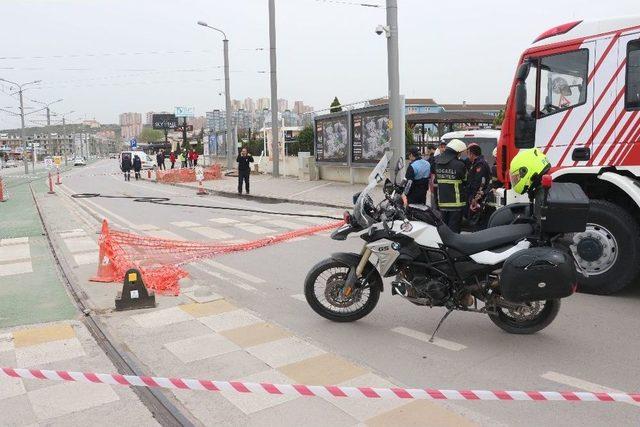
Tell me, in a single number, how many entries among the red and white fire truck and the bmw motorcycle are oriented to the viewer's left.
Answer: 2

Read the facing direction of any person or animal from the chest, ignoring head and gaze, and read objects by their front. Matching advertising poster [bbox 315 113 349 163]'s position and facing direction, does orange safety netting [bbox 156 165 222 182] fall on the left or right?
on its right

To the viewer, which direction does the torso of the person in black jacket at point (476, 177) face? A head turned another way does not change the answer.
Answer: to the viewer's left

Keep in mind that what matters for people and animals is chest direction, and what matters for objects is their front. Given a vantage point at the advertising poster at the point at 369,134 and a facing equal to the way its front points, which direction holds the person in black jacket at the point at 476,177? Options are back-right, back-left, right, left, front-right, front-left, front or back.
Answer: front-left

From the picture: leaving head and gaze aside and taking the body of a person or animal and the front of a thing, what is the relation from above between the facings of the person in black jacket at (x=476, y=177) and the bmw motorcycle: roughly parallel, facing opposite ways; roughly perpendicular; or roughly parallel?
roughly parallel

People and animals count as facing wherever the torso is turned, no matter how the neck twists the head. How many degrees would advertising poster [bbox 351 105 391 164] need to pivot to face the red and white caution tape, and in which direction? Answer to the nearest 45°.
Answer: approximately 45° to its left

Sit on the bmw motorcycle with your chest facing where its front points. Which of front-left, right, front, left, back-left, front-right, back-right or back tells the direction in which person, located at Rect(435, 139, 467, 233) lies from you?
right

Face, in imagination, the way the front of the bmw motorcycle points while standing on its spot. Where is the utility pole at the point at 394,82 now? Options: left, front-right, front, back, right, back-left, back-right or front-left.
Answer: right

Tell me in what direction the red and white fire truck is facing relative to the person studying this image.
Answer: facing to the left of the viewer

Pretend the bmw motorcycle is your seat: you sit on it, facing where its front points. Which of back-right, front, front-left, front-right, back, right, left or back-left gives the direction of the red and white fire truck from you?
back-right

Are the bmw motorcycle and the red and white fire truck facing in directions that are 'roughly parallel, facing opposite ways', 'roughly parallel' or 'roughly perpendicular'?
roughly parallel

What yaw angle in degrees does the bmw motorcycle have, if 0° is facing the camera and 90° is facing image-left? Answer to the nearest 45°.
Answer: approximately 90°

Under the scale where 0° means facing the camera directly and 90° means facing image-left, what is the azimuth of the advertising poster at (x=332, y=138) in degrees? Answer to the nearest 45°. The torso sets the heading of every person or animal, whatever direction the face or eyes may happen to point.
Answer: approximately 45°

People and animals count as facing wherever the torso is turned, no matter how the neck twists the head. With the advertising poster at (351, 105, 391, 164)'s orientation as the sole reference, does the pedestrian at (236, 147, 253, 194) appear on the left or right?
on its right
